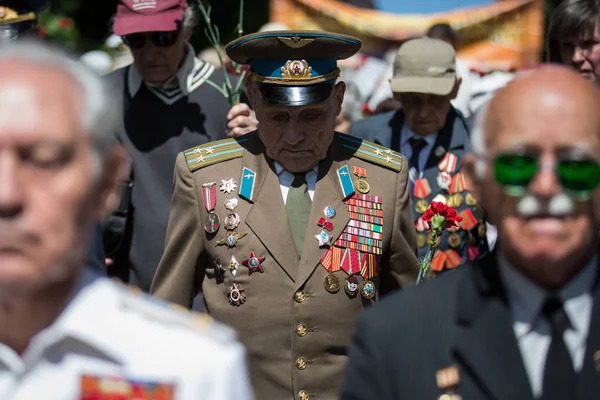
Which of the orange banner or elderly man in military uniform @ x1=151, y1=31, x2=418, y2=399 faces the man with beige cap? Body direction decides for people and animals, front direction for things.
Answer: the orange banner

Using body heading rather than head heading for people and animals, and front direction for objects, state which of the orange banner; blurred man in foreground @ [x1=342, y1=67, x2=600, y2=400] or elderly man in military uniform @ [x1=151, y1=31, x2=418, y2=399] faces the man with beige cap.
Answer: the orange banner

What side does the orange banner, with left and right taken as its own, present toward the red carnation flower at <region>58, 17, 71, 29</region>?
right

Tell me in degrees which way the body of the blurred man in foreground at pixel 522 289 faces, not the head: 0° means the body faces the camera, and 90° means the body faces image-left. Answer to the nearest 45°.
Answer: approximately 0°

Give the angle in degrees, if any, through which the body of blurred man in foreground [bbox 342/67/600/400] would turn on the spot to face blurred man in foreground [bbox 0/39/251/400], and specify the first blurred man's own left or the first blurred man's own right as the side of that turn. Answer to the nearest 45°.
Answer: approximately 45° to the first blurred man's own right

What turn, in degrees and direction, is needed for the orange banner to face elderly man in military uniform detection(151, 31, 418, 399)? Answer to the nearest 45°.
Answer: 0° — it already faces them

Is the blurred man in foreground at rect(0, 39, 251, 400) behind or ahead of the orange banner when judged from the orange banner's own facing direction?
ahead
